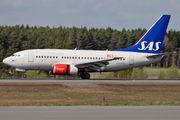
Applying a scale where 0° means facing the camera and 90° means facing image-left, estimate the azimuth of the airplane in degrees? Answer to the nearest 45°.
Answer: approximately 90°
